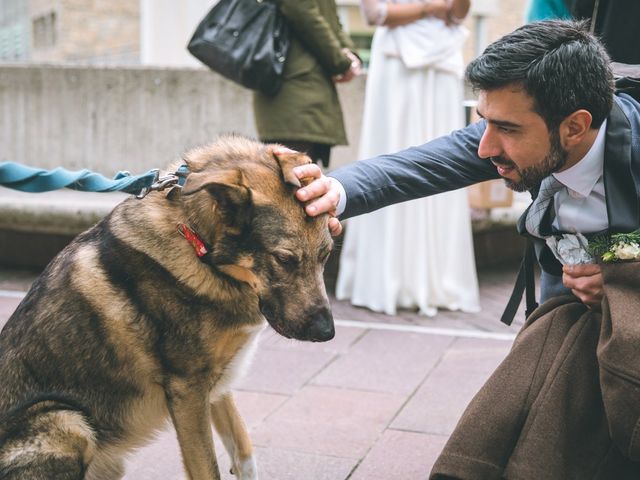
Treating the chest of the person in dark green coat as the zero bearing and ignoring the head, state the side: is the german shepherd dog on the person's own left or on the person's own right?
on the person's own right

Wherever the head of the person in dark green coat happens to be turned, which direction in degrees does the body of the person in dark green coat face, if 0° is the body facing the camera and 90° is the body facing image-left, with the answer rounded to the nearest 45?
approximately 270°

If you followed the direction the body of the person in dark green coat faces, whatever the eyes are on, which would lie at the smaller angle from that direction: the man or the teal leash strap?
the man

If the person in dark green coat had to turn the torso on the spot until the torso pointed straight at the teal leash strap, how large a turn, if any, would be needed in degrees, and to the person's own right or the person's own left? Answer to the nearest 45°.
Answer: approximately 90° to the person's own right

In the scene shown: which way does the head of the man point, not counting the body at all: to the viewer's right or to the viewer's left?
to the viewer's left

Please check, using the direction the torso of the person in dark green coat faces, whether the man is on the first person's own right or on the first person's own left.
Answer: on the first person's own right
